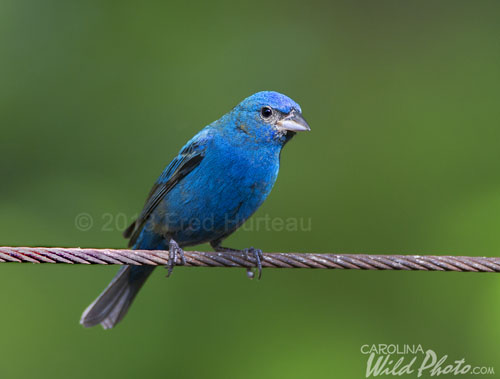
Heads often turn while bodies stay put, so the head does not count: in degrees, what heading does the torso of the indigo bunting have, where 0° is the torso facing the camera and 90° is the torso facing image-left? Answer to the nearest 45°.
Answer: approximately 315°
